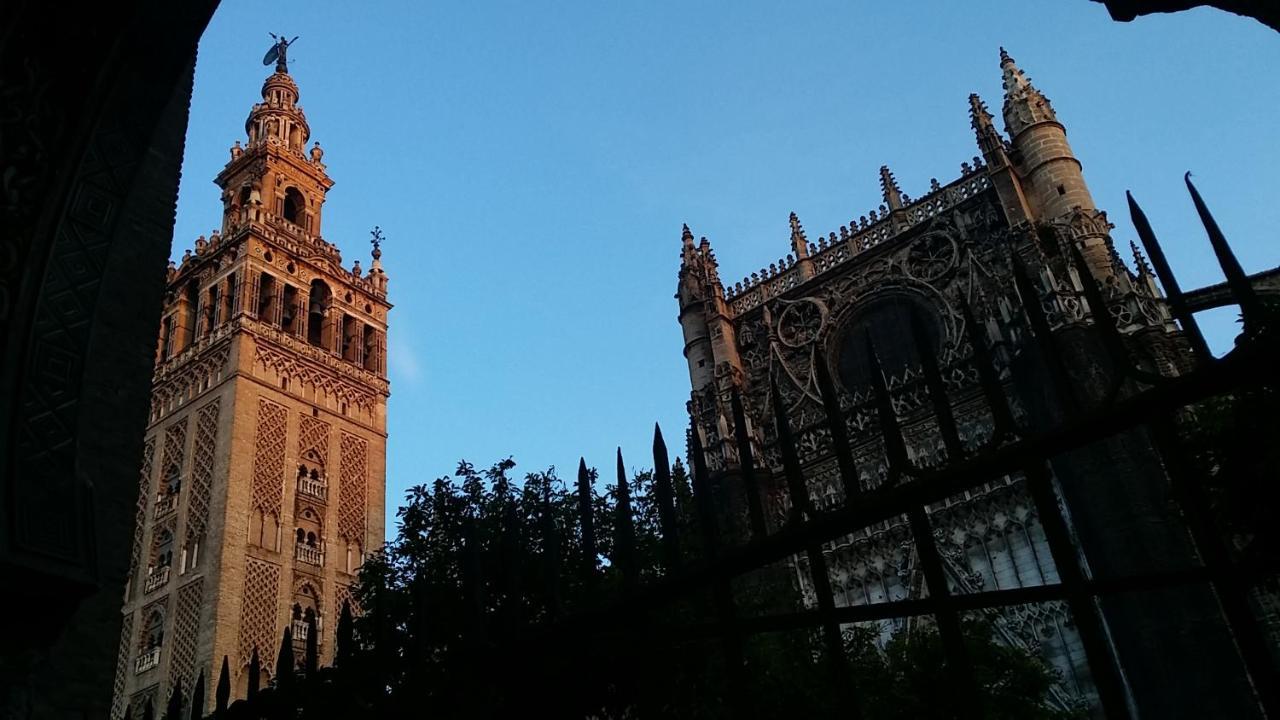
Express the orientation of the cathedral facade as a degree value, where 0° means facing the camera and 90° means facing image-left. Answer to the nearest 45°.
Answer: approximately 45°
